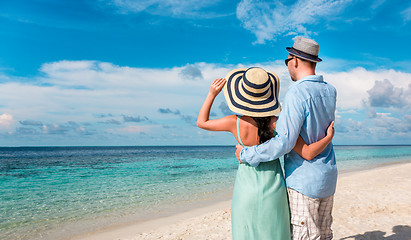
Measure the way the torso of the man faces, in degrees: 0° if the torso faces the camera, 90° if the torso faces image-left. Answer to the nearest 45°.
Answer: approximately 135°

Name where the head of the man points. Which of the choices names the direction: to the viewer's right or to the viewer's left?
to the viewer's left

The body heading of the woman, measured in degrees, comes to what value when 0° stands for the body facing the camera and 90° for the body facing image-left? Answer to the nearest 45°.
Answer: approximately 180°

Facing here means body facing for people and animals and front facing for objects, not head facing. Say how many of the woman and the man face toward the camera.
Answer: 0
